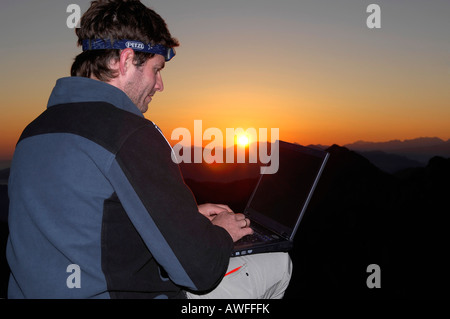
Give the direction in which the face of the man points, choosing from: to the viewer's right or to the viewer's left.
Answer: to the viewer's right

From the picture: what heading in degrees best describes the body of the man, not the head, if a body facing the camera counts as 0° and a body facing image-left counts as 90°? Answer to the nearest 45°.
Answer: approximately 225°
